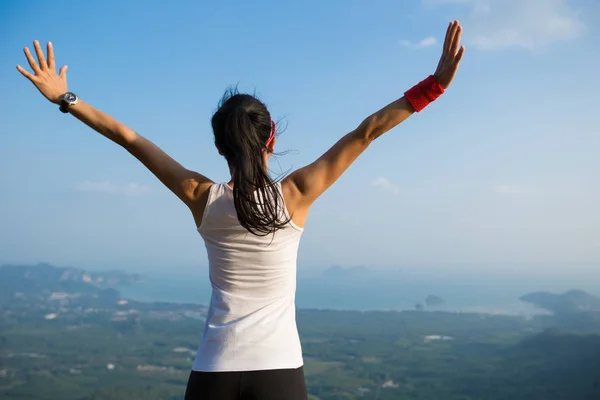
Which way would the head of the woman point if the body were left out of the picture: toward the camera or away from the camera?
away from the camera

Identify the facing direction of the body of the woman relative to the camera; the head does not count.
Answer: away from the camera
